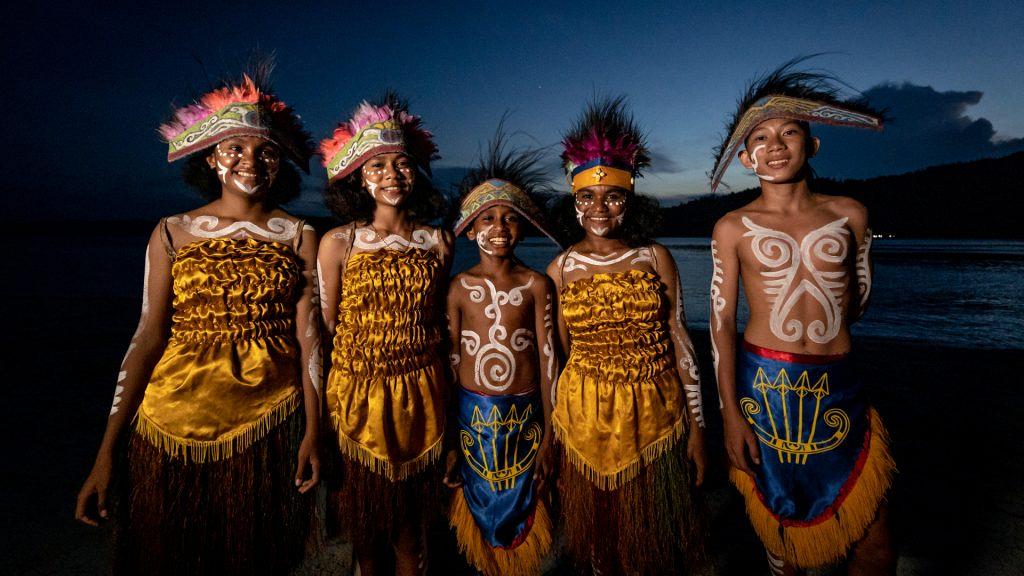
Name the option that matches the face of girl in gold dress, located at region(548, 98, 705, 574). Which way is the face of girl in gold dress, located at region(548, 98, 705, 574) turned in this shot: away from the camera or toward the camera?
toward the camera

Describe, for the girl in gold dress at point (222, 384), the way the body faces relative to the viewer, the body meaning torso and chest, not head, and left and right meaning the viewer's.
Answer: facing the viewer

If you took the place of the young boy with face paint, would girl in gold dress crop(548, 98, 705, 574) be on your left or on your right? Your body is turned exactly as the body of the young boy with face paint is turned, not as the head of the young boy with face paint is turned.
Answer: on your left

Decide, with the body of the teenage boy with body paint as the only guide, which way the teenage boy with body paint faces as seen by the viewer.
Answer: toward the camera

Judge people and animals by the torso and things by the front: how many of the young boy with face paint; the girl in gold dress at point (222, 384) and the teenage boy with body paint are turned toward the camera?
3

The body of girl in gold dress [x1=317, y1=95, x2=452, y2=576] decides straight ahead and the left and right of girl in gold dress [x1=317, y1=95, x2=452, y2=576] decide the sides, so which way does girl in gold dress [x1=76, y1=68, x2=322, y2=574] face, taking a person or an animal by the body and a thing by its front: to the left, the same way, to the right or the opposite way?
the same way

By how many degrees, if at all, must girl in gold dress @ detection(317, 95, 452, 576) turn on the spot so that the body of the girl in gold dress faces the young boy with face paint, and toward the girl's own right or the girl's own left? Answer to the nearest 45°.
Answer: approximately 90° to the girl's own left

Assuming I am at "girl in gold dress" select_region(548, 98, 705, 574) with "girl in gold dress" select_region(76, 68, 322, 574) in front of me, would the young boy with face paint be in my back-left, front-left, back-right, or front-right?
front-right

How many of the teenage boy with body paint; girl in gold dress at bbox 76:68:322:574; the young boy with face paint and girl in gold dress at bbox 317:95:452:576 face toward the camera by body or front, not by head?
4

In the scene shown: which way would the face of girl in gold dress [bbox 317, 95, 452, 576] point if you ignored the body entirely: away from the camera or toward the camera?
toward the camera

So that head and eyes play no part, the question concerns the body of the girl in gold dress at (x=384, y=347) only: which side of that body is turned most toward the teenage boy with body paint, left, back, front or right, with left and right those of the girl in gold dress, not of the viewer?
left

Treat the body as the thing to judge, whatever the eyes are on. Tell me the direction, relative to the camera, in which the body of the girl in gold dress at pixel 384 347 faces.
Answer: toward the camera

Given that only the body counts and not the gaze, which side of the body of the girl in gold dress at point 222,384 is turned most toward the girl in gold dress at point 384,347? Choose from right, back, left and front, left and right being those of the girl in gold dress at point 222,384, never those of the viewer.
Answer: left

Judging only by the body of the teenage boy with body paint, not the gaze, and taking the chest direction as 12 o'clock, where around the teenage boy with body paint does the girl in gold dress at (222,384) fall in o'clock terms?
The girl in gold dress is roughly at 2 o'clock from the teenage boy with body paint.
